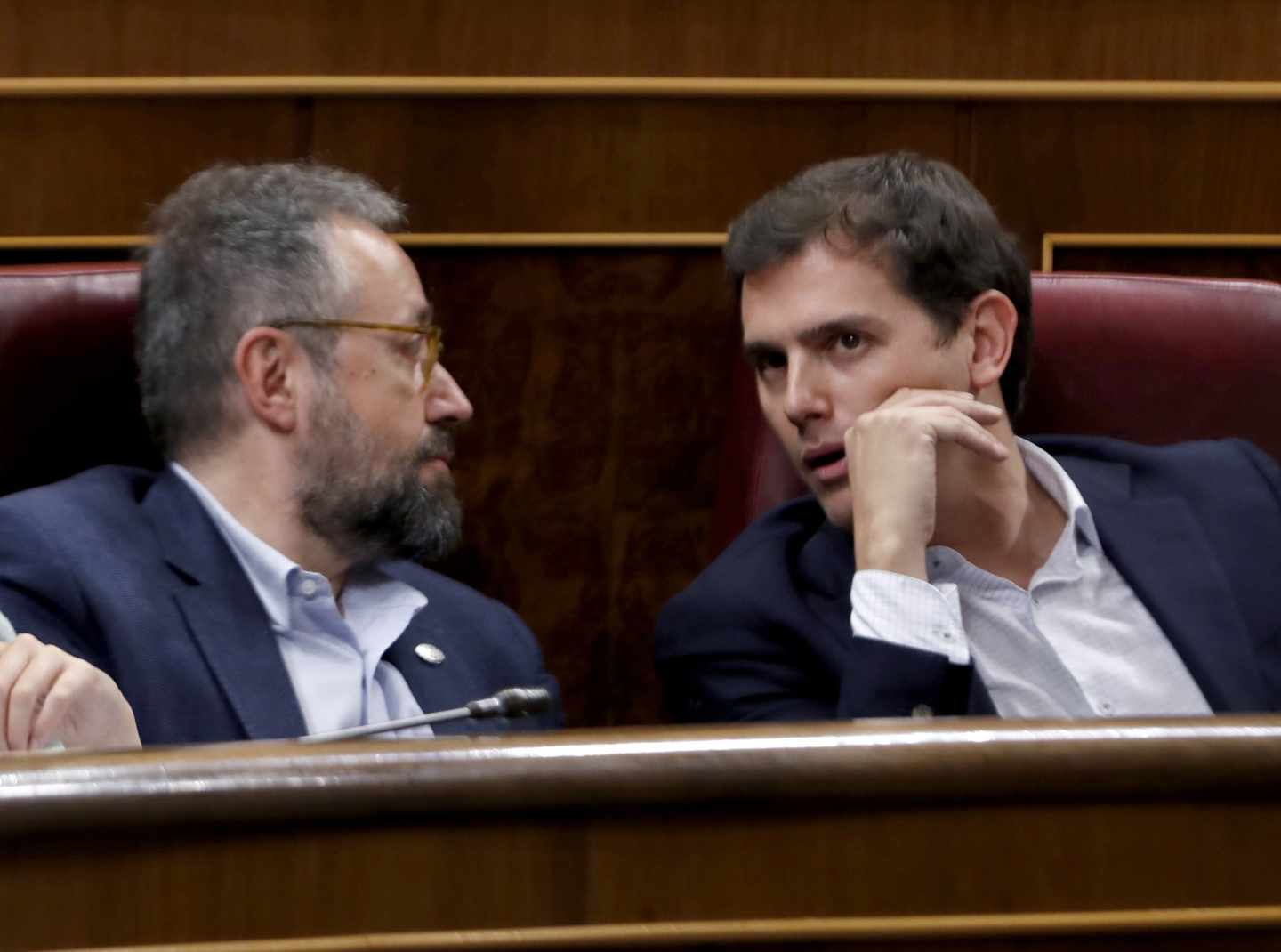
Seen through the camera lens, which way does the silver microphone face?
facing to the right of the viewer

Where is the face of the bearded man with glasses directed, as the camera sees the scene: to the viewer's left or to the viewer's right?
to the viewer's right

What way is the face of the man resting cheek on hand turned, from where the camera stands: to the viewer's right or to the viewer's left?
to the viewer's left

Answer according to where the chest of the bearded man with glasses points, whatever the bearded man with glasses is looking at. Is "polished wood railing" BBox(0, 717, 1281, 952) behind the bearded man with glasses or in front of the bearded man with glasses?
in front

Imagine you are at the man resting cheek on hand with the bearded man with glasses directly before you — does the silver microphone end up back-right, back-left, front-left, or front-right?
front-left

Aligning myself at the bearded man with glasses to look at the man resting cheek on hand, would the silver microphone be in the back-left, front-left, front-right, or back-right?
front-right

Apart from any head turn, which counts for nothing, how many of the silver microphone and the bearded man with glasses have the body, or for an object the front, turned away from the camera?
0
